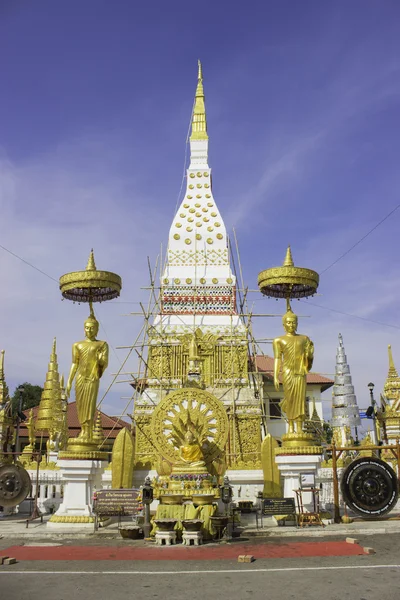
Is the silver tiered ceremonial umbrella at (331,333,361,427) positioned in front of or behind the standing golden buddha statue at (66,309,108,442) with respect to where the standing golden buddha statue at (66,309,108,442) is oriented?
behind

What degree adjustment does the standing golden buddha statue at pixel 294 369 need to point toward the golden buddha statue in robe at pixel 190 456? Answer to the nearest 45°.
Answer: approximately 45° to its right

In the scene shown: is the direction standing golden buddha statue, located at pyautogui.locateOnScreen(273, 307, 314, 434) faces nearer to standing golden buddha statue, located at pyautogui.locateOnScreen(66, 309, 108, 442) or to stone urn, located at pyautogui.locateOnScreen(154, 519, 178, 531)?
the stone urn

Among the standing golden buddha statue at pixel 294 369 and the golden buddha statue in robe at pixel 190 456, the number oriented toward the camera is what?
2

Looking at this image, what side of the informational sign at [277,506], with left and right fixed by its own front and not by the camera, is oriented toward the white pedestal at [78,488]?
right

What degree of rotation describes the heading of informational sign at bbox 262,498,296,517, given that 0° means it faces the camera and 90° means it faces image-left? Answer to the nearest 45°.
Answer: approximately 0°

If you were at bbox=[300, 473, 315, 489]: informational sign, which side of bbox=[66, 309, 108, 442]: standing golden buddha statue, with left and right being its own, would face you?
left

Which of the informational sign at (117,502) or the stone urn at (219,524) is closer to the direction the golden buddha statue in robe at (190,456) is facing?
the stone urn

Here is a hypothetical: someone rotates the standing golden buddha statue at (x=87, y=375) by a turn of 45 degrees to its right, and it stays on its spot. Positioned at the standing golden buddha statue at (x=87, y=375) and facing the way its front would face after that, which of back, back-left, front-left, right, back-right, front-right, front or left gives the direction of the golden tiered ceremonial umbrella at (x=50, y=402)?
back-right

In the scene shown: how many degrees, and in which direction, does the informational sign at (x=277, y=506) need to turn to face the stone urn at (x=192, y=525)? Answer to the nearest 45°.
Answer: approximately 45° to its right
